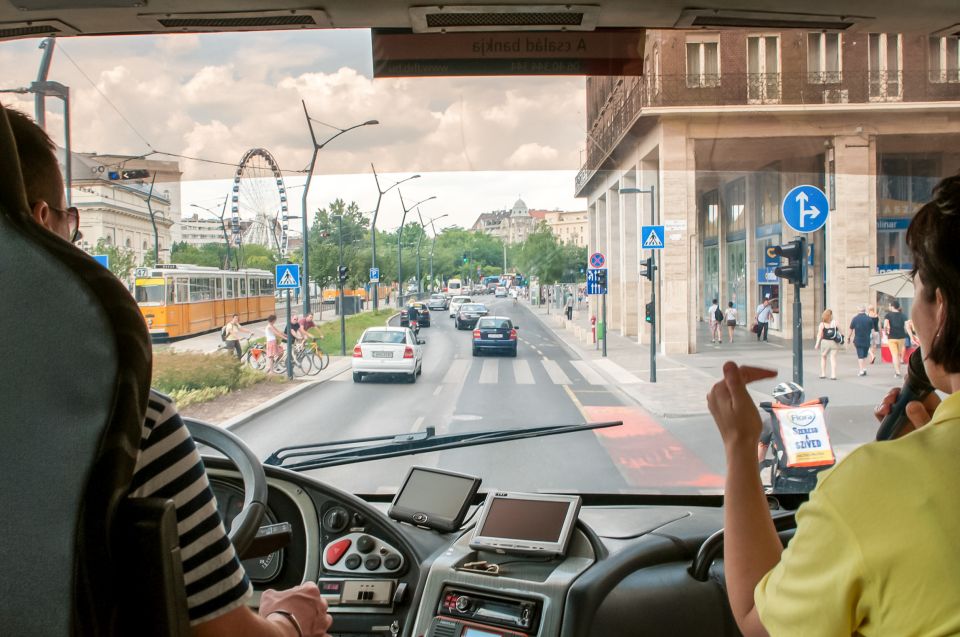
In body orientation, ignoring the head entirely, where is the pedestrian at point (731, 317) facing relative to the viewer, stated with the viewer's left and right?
facing away from the viewer

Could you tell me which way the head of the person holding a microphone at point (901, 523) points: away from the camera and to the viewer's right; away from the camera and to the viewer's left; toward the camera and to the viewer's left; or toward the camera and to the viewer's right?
away from the camera and to the viewer's left

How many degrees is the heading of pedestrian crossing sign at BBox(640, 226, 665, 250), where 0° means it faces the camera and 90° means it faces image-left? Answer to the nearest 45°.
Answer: approximately 0°

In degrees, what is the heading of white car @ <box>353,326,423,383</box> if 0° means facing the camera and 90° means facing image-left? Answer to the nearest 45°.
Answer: approximately 180°

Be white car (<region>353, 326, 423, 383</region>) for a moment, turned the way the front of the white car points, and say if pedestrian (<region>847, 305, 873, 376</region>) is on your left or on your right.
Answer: on your right

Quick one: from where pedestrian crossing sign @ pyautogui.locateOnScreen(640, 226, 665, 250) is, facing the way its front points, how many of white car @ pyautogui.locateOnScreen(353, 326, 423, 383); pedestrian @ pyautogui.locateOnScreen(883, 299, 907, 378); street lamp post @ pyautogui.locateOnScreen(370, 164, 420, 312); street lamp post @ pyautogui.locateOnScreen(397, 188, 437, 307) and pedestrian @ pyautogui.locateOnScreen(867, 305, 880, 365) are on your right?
3

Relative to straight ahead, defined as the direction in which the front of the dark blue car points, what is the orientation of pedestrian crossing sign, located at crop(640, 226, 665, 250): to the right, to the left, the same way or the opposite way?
the opposite way

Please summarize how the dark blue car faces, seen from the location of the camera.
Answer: facing away from the viewer

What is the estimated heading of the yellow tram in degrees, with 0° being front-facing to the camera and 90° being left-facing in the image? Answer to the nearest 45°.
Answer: approximately 45°
